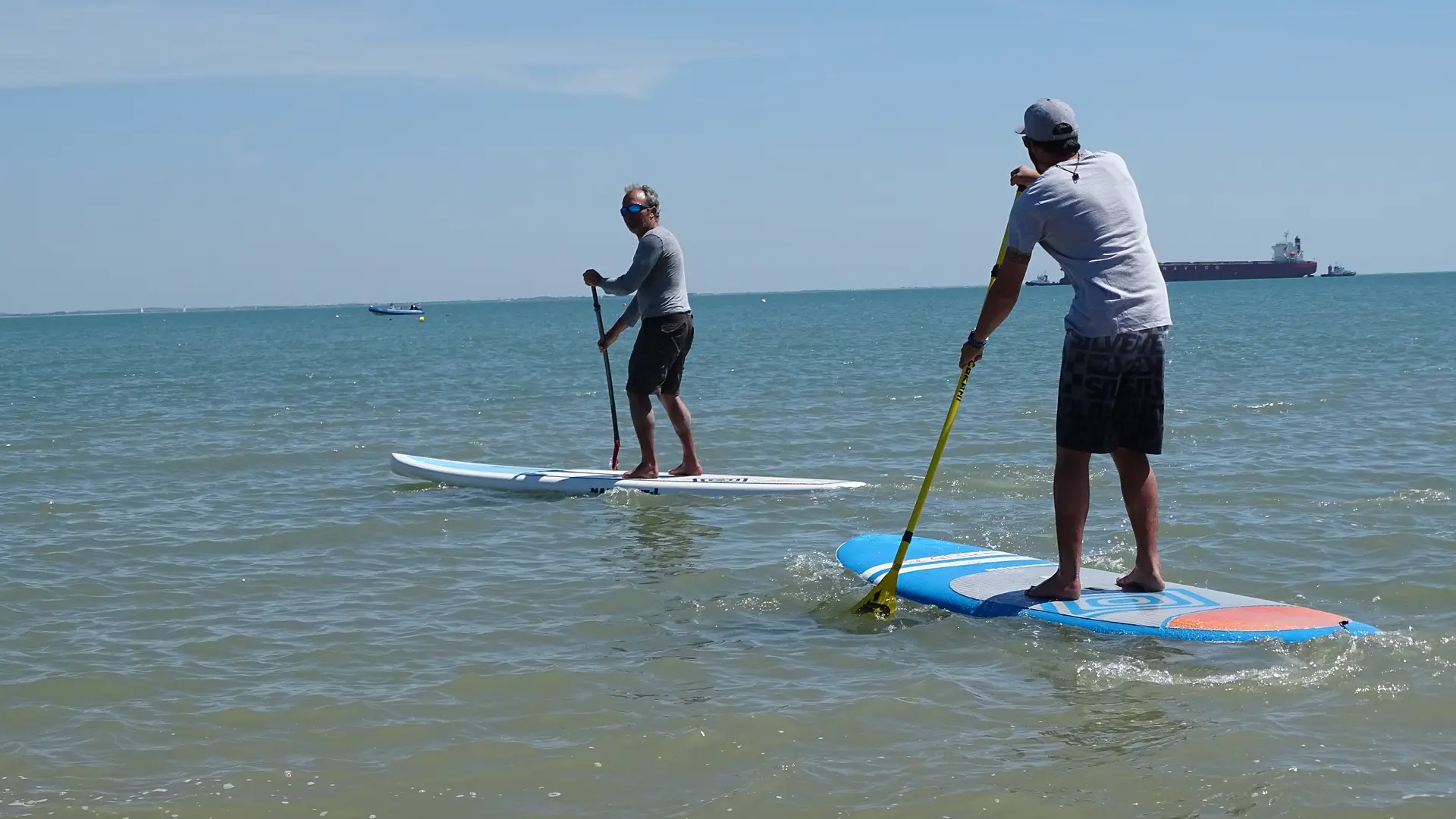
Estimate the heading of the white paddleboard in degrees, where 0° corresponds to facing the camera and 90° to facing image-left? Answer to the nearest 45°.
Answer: approximately 90°

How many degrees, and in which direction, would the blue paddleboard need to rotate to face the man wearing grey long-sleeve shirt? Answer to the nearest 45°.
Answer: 0° — it already faces them

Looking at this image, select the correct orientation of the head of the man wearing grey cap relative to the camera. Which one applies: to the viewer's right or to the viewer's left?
to the viewer's left

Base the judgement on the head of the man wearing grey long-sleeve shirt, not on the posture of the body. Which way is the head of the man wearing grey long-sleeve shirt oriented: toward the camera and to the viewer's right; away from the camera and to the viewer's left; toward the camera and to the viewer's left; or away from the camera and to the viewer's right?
toward the camera and to the viewer's left

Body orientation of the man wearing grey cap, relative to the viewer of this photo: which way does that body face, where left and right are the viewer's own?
facing away from the viewer and to the left of the viewer

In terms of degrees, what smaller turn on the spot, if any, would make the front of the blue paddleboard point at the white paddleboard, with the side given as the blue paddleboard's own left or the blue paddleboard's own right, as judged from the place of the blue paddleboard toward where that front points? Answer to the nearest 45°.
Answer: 0° — it already faces it

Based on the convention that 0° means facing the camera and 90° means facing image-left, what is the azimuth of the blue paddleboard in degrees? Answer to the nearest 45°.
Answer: approximately 135°

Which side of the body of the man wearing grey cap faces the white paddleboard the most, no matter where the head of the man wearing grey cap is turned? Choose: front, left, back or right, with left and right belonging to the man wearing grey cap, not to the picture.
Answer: front

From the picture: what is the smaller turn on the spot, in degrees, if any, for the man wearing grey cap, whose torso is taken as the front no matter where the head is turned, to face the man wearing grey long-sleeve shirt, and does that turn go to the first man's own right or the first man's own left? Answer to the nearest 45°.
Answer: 0° — they already face them

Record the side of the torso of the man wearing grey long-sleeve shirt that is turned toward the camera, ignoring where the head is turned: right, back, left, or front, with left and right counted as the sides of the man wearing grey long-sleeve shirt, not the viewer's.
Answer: left
